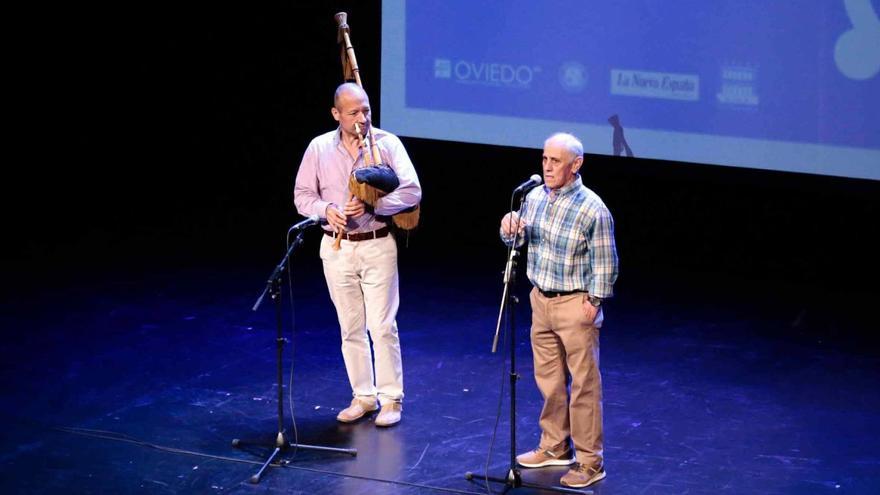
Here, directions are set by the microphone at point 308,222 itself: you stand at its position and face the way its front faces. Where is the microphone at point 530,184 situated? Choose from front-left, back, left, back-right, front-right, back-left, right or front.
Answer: front-right

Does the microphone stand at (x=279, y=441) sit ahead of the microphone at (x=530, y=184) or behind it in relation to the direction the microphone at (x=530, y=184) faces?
behind

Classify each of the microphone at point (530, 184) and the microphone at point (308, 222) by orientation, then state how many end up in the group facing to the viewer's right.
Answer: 2

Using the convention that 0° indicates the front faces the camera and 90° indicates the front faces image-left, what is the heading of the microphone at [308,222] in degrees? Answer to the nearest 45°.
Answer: approximately 270°

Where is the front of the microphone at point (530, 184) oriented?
to the viewer's right
